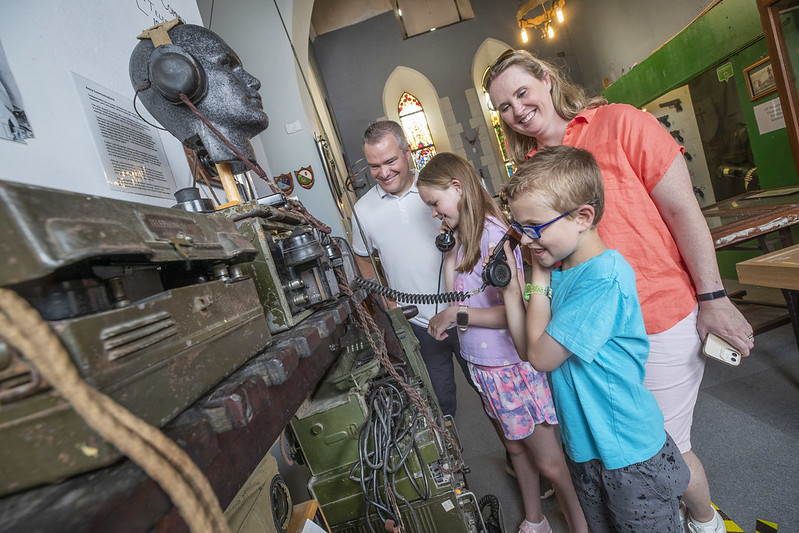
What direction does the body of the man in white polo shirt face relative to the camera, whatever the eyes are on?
toward the camera

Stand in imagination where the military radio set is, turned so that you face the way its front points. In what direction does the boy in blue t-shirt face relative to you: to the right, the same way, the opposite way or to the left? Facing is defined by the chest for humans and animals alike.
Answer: the opposite way

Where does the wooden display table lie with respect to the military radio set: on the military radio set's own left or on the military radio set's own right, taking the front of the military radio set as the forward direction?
on the military radio set's own left

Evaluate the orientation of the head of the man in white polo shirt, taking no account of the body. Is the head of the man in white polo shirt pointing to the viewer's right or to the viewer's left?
to the viewer's left

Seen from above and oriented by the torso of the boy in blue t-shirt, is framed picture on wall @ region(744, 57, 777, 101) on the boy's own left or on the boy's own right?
on the boy's own right

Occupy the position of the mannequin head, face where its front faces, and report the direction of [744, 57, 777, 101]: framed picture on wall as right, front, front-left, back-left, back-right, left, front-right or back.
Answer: front

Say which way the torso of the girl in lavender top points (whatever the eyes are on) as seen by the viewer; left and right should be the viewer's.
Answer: facing to the left of the viewer

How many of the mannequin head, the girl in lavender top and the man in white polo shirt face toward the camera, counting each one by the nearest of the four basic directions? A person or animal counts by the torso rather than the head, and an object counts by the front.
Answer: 1

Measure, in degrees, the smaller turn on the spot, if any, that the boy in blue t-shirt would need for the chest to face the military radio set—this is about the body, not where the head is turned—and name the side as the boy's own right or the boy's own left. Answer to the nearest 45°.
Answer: approximately 45° to the boy's own left

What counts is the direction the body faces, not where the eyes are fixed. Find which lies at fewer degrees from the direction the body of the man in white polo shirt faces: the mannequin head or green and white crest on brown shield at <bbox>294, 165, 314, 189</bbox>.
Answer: the mannequin head

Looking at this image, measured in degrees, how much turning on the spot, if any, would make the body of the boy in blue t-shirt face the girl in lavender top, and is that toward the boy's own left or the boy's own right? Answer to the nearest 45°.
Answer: approximately 45° to the boy's own right

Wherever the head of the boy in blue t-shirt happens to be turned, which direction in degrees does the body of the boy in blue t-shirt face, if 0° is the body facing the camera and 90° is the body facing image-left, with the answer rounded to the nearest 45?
approximately 90°

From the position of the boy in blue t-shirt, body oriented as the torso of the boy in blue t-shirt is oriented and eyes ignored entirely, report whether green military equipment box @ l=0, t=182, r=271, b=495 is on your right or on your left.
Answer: on your left

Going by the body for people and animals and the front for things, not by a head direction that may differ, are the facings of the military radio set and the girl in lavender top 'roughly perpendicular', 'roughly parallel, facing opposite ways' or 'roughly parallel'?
roughly parallel, facing opposite ways

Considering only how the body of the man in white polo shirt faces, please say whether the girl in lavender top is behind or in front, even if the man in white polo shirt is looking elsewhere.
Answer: in front

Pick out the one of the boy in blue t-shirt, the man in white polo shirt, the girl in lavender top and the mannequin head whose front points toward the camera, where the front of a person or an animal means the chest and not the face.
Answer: the man in white polo shirt

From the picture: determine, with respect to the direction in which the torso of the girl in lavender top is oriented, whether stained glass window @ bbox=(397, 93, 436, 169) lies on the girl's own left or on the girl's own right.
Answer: on the girl's own right

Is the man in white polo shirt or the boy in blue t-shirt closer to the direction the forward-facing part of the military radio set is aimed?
the boy in blue t-shirt
